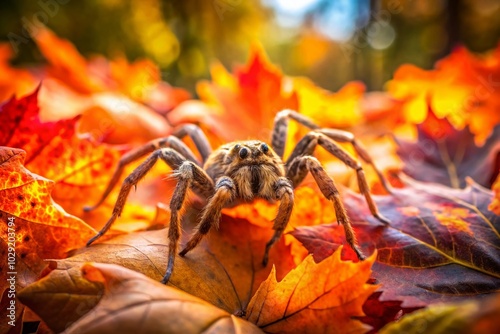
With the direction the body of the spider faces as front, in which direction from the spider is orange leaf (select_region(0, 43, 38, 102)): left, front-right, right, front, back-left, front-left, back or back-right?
back-right

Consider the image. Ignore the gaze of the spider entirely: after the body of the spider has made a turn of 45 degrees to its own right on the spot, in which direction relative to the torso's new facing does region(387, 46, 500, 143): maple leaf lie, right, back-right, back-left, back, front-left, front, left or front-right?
back

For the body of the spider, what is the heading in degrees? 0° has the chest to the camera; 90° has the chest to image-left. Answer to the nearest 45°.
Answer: approximately 0°

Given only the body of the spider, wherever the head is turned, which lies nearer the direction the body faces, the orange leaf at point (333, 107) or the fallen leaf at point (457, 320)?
the fallen leaf
